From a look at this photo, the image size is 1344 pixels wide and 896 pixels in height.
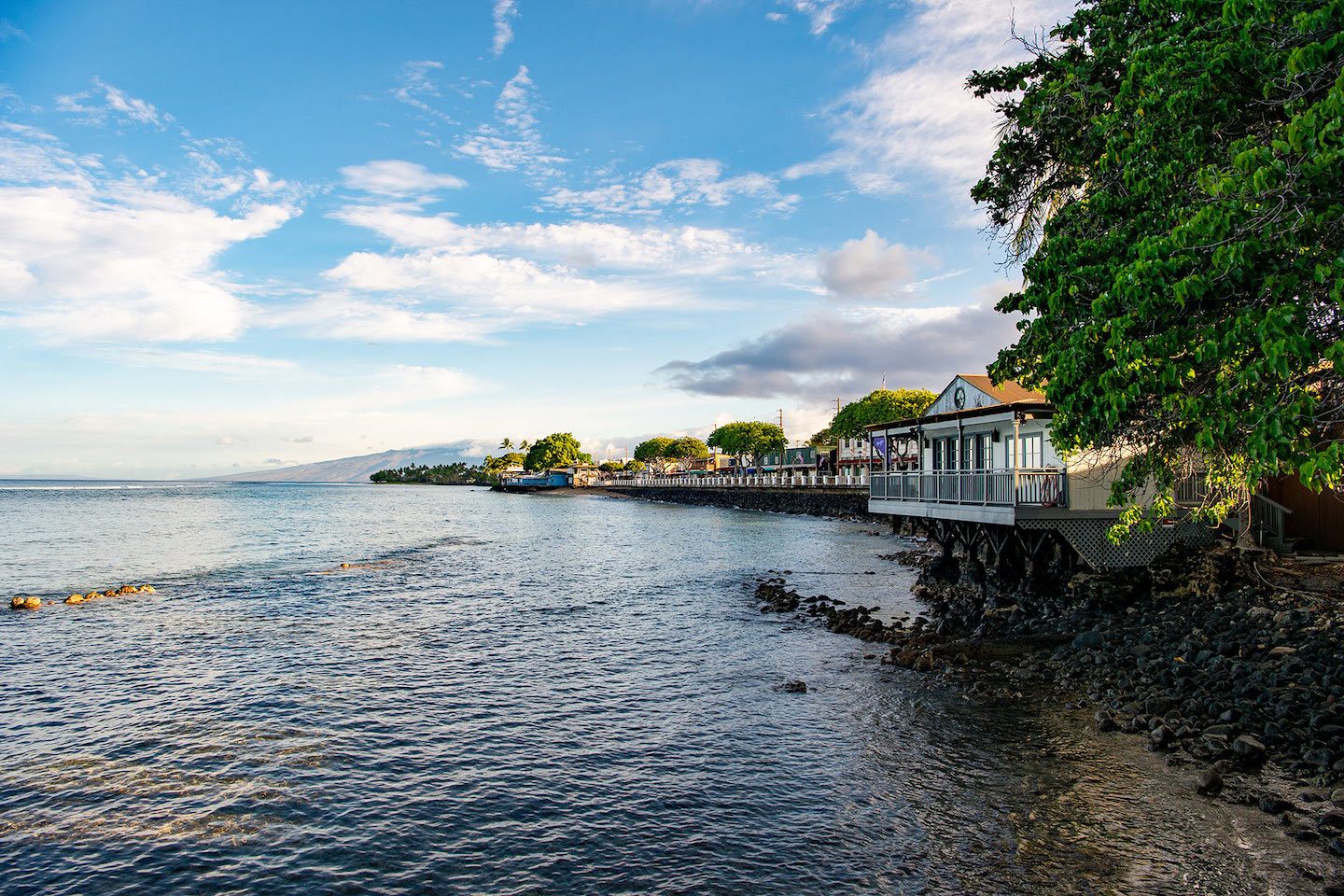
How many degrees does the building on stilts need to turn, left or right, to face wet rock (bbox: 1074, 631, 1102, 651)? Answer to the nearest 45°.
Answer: approximately 45° to its left

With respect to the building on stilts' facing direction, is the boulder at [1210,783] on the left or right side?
on its left

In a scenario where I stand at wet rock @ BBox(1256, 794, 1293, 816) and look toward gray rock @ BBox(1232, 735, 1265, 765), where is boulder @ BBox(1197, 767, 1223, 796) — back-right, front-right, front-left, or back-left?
front-left
